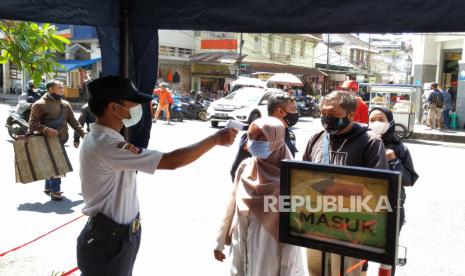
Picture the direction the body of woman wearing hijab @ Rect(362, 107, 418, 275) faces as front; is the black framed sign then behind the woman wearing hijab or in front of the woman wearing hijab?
in front

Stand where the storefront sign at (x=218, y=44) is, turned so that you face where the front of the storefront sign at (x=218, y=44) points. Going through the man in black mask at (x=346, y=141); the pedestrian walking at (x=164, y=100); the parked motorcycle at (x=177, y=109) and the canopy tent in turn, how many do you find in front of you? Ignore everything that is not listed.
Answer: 4

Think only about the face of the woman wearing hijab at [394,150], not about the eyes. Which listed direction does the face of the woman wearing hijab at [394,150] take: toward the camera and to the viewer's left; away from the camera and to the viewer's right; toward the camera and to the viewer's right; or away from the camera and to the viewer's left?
toward the camera and to the viewer's left

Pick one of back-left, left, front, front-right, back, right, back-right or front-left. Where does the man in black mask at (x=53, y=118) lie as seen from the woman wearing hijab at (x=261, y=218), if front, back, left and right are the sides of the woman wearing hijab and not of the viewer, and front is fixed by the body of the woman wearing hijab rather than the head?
right

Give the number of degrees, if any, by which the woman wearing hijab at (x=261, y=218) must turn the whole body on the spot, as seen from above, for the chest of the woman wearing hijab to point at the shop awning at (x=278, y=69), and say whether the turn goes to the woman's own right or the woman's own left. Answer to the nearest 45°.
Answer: approximately 135° to the woman's own right

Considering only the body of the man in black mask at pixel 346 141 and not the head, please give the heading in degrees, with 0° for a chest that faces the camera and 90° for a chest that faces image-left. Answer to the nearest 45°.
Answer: approximately 45°

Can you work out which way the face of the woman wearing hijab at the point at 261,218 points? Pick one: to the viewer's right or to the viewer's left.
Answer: to the viewer's left

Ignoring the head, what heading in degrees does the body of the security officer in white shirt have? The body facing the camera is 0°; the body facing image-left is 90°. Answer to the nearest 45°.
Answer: approximately 270°

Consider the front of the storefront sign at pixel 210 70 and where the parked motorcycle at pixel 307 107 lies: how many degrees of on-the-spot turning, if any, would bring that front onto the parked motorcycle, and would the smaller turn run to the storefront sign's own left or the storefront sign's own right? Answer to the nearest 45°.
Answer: approximately 45° to the storefront sign's own left

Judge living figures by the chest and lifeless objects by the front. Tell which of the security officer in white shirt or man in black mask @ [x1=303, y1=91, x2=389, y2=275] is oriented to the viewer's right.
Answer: the security officer in white shirt

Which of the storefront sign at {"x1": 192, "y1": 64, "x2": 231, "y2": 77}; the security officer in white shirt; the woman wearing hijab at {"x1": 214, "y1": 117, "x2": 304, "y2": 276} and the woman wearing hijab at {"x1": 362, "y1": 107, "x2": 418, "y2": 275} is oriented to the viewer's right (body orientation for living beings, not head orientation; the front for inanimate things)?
the security officer in white shirt

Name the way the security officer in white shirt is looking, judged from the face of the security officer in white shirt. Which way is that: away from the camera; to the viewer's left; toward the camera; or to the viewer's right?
to the viewer's right

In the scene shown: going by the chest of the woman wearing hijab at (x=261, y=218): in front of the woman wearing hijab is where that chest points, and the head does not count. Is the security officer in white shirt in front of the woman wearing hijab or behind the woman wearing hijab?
in front
